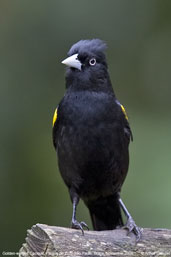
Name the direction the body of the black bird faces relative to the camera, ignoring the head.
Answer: toward the camera
